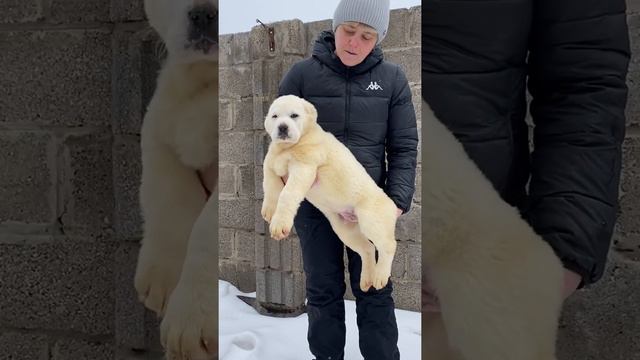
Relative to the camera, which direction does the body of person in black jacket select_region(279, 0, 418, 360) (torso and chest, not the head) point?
toward the camera

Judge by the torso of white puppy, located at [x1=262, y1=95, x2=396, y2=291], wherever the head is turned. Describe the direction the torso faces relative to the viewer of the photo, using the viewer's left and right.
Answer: facing the viewer and to the left of the viewer
